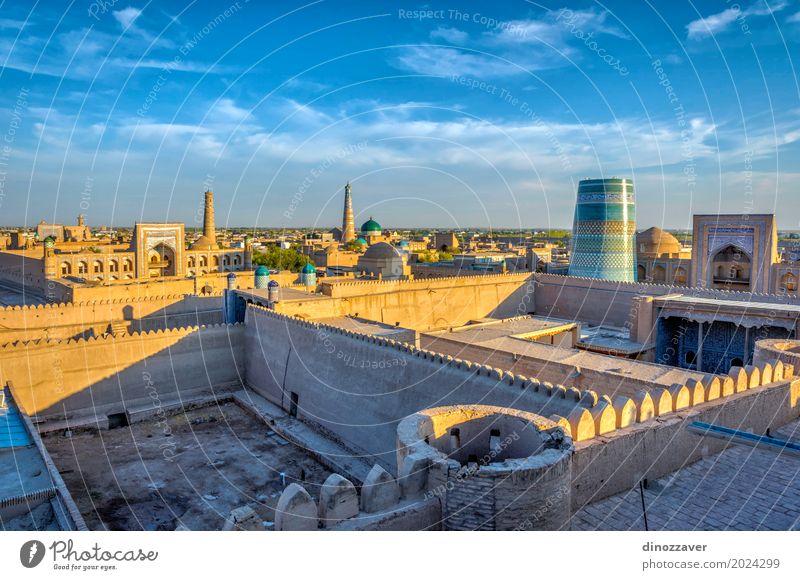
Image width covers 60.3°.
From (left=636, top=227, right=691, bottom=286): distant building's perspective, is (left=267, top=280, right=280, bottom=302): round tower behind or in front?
in front

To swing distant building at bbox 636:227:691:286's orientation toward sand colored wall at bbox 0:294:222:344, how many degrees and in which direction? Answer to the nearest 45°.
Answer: approximately 45° to its right

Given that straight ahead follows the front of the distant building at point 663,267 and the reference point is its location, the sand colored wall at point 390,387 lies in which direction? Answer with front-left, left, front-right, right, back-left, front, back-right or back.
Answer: front

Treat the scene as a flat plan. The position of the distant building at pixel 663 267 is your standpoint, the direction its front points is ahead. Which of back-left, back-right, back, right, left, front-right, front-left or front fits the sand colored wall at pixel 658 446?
front

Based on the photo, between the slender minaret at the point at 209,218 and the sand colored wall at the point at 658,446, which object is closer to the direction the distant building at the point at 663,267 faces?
the sand colored wall

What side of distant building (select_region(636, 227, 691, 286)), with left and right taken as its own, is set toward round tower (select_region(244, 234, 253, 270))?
right

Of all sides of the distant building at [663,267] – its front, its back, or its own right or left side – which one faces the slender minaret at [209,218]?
right

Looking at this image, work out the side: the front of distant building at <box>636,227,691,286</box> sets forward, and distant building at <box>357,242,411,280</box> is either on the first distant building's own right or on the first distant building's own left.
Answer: on the first distant building's own right

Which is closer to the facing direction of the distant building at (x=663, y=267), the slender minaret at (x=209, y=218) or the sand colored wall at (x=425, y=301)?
the sand colored wall

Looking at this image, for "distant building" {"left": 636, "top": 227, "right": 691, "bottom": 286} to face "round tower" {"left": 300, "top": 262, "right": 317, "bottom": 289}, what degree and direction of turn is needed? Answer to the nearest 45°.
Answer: approximately 45° to its right

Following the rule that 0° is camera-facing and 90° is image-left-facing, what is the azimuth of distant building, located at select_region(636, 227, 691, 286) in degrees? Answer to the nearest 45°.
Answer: approximately 0°

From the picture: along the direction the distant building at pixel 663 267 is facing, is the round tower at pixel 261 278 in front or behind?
in front

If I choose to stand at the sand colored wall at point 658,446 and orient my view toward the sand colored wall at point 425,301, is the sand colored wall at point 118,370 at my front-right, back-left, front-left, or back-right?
front-left
